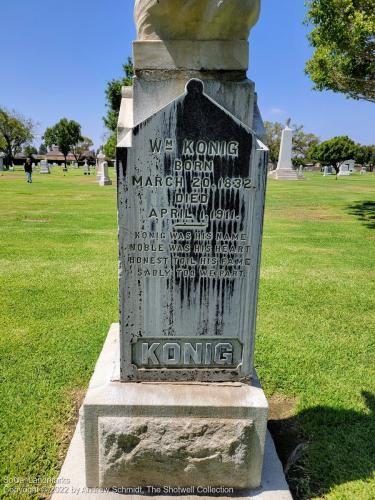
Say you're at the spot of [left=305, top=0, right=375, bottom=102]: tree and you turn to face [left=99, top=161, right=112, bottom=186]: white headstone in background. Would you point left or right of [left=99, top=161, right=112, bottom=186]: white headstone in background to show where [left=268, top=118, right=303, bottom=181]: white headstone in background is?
right

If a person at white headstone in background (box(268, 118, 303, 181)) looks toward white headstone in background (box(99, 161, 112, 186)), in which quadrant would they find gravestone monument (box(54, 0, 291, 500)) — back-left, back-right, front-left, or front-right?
front-left

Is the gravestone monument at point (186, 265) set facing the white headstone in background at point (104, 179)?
no

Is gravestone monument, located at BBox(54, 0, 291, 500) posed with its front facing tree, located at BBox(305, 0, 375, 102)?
no

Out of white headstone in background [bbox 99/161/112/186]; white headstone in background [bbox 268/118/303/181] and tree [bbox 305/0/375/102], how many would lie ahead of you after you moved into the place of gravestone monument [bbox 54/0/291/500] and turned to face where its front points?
0

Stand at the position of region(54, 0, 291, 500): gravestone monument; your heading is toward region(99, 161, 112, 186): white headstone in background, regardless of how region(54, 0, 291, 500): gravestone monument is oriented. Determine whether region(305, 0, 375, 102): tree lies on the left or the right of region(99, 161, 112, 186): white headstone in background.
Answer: right

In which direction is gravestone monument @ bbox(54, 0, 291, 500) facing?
toward the camera

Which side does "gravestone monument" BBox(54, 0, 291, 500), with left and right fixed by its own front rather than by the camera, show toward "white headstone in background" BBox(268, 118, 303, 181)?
back
